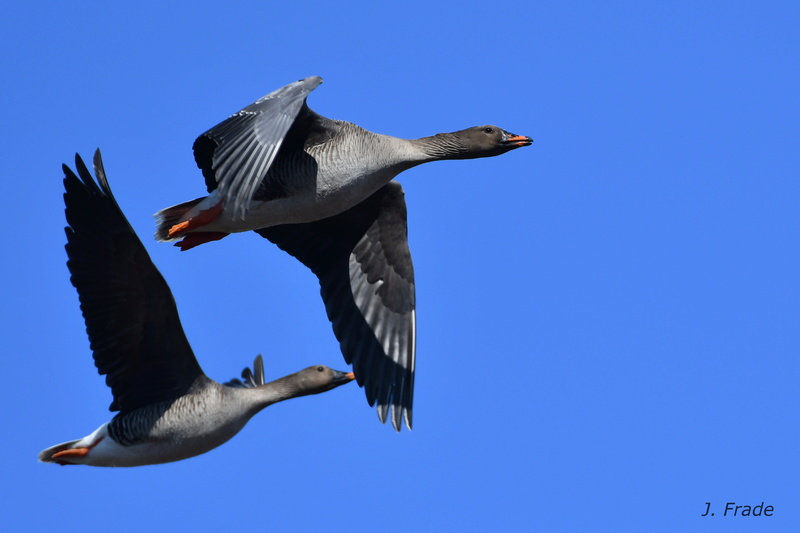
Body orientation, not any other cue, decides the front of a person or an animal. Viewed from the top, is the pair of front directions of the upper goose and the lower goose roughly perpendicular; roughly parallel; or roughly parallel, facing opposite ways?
roughly parallel

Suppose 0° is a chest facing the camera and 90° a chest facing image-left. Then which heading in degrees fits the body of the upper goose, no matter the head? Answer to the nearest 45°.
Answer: approximately 270°

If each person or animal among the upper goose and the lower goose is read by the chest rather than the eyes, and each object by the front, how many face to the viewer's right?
2

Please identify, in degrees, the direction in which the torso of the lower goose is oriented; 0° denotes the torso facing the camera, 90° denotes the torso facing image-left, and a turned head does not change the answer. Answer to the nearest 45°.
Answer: approximately 270°

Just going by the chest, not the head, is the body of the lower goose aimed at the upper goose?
yes
